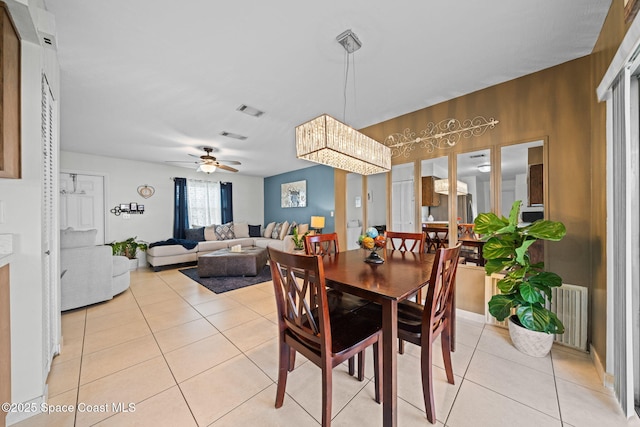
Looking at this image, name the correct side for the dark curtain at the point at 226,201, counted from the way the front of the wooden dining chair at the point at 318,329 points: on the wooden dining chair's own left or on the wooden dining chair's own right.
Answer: on the wooden dining chair's own left

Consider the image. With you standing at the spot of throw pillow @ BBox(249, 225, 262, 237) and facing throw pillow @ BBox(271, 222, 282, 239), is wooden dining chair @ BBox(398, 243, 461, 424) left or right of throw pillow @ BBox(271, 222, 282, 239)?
right

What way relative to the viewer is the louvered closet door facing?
to the viewer's right

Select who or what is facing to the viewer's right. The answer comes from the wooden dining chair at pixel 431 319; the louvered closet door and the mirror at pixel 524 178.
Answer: the louvered closet door

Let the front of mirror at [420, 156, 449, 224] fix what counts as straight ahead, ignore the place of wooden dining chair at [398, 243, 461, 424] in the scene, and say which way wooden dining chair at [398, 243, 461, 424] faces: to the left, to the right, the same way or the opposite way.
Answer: to the right

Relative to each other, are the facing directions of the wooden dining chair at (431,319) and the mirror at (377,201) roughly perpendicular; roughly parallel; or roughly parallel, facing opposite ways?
roughly perpendicular

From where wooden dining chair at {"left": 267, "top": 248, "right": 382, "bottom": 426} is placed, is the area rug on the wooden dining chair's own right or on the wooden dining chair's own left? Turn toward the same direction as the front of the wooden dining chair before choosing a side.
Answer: on the wooden dining chair's own left

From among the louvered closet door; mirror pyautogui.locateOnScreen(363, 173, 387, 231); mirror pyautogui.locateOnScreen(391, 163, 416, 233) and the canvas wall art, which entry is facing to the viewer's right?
the louvered closet door

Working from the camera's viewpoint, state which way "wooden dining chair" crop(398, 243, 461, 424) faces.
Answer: facing away from the viewer and to the left of the viewer

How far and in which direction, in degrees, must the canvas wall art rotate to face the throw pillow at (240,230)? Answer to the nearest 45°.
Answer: approximately 45° to its right

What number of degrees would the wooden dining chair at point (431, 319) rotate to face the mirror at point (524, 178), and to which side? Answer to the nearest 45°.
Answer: approximately 90° to its right
